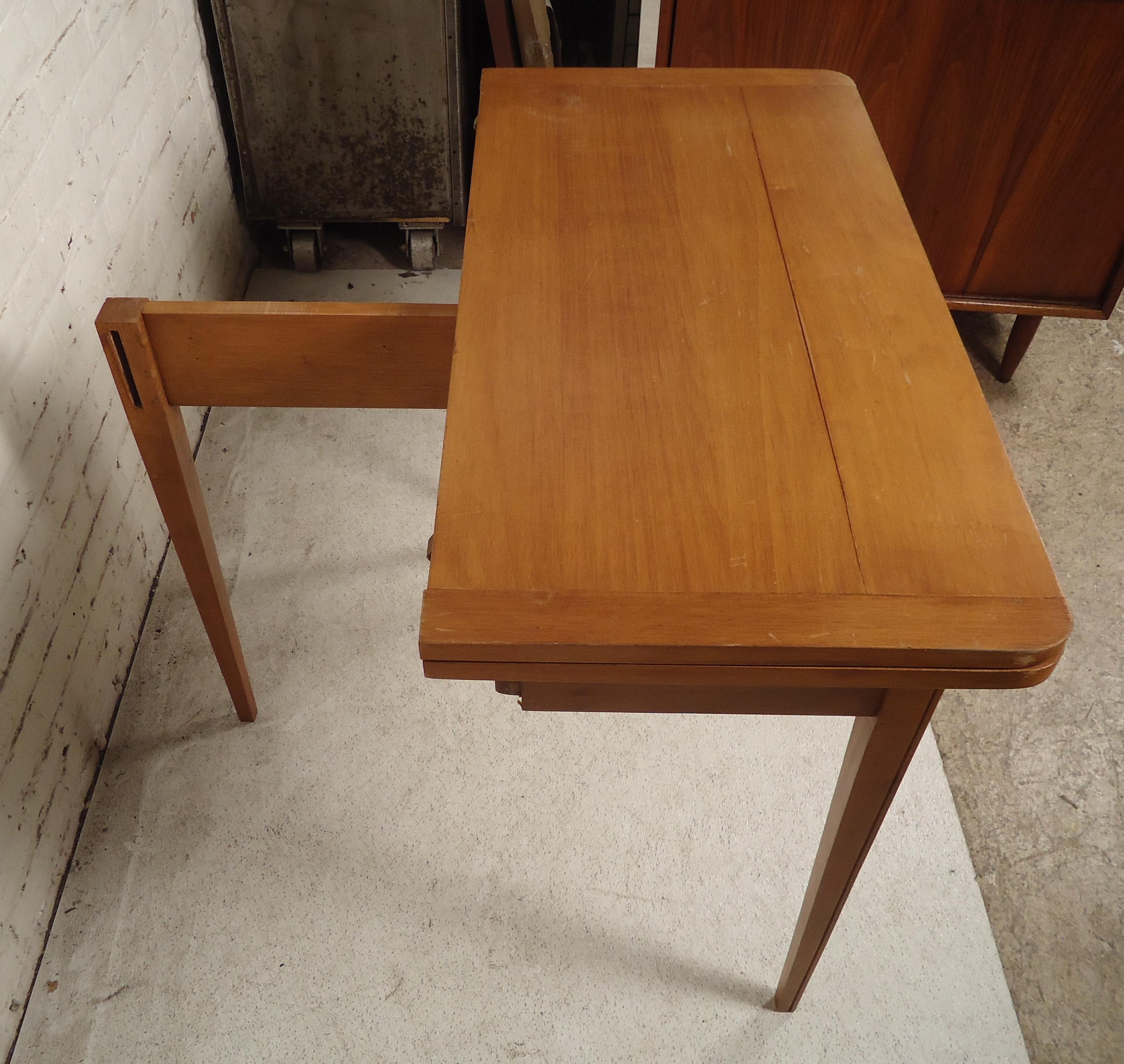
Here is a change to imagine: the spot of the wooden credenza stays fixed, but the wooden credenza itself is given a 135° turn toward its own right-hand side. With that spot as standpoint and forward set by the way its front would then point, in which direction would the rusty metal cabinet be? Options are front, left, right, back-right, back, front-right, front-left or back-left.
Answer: front-left

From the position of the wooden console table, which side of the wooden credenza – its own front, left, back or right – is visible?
front

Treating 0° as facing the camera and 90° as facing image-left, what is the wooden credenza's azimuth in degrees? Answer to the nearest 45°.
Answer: approximately 0°
